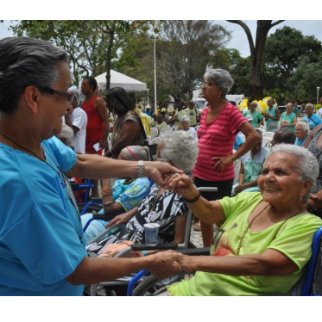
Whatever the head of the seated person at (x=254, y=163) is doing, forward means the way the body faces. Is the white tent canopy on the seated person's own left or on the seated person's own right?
on the seated person's own right

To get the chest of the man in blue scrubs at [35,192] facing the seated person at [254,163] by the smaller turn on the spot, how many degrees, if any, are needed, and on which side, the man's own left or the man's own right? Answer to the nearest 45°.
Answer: approximately 45° to the man's own left

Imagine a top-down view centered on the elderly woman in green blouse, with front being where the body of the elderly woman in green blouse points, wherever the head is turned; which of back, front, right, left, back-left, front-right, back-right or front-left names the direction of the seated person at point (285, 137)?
back-right

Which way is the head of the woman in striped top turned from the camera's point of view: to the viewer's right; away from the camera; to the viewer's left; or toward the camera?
to the viewer's left

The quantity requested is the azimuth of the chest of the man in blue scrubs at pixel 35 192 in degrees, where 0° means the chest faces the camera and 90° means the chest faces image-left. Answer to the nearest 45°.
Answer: approximately 270°

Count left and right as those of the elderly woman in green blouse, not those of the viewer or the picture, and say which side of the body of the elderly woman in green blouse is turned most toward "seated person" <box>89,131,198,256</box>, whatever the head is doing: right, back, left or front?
right

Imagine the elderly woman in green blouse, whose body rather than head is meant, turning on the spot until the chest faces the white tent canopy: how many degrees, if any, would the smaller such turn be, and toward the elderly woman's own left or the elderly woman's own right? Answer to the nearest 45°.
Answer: approximately 135° to the elderly woman's own right

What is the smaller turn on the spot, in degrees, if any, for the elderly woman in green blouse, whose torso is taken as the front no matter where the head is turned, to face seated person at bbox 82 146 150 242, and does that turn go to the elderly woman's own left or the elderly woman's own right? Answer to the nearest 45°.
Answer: approximately 90° to the elderly woman's own right

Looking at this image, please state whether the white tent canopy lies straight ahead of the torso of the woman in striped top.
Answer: no

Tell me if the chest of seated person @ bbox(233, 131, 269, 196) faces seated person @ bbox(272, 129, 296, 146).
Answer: no

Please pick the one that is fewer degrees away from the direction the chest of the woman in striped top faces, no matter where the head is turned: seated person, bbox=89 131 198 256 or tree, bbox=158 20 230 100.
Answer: the seated person

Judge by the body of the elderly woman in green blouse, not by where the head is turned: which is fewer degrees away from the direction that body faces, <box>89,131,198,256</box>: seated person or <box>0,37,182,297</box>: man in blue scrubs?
the man in blue scrubs

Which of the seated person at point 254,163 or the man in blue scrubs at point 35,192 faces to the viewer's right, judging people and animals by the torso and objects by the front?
the man in blue scrubs

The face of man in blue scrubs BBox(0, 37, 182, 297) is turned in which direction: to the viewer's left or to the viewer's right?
to the viewer's right

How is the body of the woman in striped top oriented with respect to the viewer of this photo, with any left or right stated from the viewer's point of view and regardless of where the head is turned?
facing the viewer and to the left of the viewer
